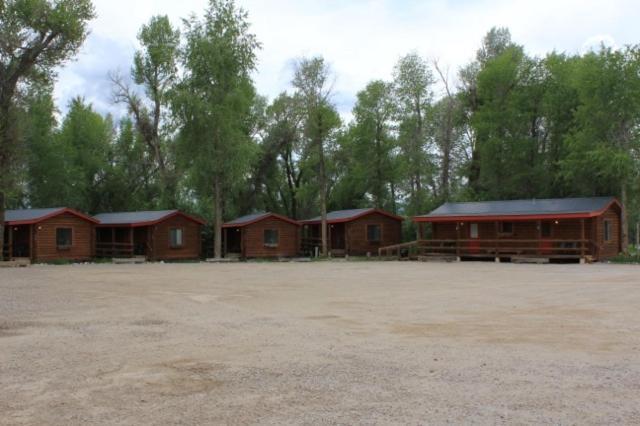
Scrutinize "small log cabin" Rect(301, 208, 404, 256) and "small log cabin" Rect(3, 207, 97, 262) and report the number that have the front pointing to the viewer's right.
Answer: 0

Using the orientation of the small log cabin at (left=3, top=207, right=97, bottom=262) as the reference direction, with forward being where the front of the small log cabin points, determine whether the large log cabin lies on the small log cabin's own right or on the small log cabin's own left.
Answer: on the small log cabin's own left

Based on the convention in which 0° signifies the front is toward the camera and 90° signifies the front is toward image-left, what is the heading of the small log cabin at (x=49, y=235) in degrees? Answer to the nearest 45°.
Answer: approximately 45°

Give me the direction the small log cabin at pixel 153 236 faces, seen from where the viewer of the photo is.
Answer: facing the viewer and to the left of the viewer

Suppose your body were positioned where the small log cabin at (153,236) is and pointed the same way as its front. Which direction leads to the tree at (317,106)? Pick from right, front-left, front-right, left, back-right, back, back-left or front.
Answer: back-left

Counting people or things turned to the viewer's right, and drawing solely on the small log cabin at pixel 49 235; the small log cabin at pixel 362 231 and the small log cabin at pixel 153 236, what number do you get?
0
